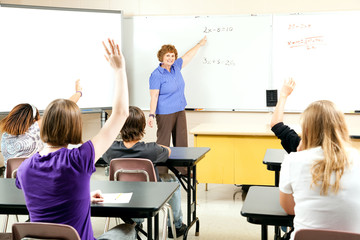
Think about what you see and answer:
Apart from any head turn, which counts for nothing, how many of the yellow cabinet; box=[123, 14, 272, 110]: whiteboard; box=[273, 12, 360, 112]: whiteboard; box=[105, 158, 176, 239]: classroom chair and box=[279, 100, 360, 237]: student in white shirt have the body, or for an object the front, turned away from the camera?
2

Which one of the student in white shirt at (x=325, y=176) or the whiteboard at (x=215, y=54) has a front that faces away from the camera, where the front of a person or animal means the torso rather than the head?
the student in white shirt

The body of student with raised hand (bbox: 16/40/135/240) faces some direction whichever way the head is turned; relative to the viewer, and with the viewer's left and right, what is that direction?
facing away from the viewer and to the right of the viewer

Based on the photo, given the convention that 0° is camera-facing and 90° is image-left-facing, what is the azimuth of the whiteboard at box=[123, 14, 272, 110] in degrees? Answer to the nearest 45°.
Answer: approximately 0°

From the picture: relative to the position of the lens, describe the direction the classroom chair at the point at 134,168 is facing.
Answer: facing away from the viewer

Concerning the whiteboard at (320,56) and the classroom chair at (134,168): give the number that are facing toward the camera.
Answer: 1

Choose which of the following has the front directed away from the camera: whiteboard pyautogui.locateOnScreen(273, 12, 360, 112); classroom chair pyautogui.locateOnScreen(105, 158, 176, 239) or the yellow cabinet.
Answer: the classroom chair

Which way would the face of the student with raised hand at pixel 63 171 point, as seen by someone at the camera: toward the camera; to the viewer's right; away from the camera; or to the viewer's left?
away from the camera

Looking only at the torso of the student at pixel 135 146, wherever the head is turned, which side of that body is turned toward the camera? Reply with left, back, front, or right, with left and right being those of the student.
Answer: back

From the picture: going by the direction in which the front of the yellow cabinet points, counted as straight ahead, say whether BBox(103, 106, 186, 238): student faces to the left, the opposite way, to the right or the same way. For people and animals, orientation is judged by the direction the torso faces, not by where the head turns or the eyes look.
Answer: the opposite way

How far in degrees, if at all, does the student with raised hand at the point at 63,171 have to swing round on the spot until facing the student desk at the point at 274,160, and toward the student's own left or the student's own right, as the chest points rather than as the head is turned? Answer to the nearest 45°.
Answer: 0° — they already face it

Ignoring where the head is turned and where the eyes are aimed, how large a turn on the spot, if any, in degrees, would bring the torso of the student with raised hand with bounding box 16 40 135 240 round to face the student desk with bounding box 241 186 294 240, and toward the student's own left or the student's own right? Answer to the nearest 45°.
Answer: approximately 45° to the student's own right

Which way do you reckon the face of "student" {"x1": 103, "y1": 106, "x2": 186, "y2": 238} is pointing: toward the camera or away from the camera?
away from the camera

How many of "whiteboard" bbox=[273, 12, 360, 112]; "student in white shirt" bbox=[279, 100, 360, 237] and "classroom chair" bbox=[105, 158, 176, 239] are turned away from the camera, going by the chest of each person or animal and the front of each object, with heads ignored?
2

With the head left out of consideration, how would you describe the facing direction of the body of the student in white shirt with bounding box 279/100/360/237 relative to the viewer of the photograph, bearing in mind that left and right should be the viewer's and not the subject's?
facing away from the viewer
